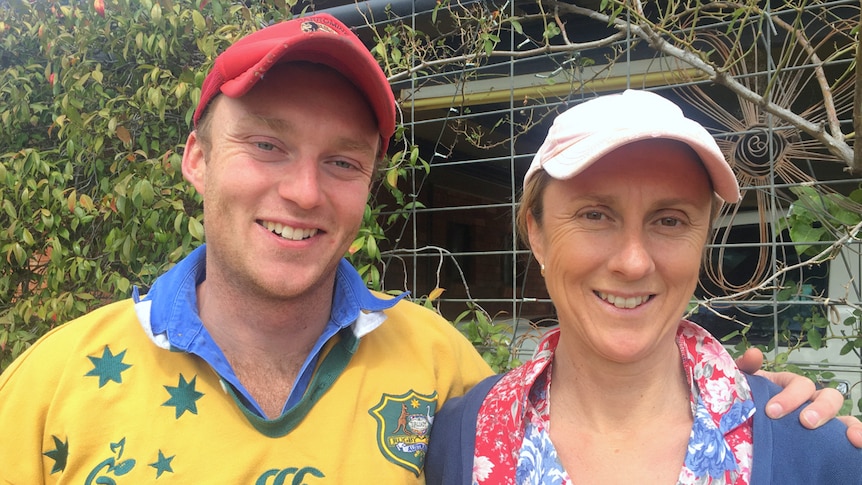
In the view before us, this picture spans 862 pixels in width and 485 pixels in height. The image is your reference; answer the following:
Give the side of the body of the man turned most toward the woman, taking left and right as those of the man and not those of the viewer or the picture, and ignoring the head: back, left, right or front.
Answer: left

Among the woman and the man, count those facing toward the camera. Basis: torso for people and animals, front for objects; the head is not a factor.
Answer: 2

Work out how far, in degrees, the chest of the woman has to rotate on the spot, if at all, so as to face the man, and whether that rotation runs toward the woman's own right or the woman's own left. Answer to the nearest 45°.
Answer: approximately 90° to the woman's own right

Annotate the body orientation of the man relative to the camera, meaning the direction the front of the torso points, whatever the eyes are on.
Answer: toward the camera
